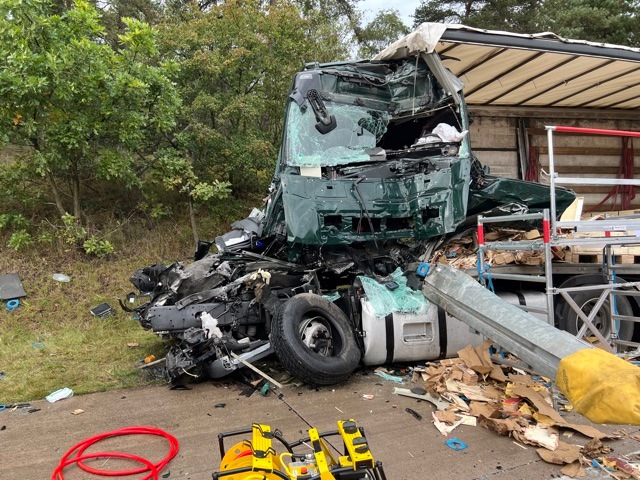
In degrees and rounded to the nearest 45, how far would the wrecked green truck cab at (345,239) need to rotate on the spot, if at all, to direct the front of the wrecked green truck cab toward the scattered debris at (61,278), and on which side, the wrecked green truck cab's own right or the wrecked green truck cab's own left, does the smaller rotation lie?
approximately 135° to the wrecked green truck cab's own right

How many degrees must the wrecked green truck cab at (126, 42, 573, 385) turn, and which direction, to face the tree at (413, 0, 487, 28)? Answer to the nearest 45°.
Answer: approximately 180°

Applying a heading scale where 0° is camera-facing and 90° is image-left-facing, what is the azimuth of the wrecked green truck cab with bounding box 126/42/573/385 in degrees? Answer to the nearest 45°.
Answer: approximately 0°

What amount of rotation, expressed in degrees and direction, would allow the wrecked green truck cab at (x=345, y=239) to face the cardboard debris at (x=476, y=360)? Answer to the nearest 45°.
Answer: approximately 45° to its left

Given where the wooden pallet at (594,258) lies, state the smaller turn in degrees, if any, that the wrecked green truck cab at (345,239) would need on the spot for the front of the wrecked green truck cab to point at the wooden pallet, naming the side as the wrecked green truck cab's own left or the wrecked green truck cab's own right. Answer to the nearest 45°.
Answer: approximately 90° to the wrecked green truck cab's own left

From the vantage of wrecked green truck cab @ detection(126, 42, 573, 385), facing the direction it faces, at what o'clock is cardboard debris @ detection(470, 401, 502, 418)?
The cardboard debris is roughly at 11 o'clock from the wrecked green truck cab.

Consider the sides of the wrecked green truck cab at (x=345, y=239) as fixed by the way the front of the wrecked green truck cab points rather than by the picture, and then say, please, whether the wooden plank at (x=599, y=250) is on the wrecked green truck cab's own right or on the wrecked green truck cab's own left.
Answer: on the wrecked green truck cab's own left

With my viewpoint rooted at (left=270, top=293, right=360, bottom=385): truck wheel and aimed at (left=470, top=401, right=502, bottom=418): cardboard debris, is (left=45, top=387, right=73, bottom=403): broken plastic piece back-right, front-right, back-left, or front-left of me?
back-right

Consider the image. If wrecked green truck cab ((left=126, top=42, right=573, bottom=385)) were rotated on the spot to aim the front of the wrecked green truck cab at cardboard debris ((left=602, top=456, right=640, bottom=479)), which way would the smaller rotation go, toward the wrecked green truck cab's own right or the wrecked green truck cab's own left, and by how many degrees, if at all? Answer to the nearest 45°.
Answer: approximately 45° to the wrecked green truck cab's own left

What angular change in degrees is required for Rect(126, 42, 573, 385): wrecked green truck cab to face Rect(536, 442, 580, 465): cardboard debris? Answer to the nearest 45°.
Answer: approximately 45° to its left
